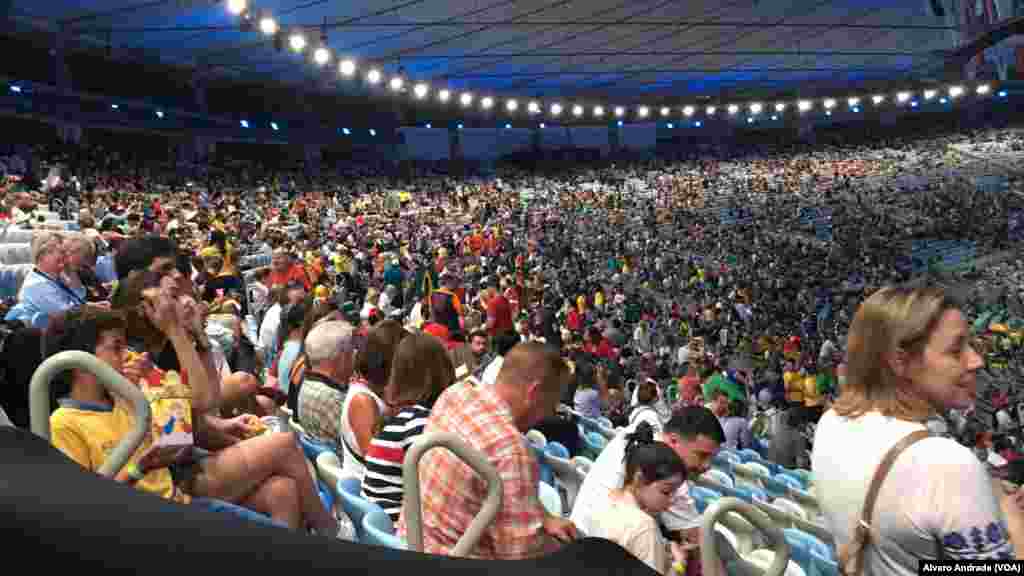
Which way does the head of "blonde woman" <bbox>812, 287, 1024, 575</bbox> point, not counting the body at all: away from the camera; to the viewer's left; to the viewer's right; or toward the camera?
to the viewer's right

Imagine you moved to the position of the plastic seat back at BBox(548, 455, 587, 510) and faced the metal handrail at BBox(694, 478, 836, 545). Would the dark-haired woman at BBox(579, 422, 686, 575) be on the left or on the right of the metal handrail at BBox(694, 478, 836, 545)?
right

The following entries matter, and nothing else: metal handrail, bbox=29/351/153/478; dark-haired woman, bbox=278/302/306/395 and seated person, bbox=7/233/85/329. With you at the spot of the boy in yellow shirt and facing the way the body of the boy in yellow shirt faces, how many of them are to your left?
2

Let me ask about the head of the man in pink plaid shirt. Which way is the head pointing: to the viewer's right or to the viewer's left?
to the viewer's right

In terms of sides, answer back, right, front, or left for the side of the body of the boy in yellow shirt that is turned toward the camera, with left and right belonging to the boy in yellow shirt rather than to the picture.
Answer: right

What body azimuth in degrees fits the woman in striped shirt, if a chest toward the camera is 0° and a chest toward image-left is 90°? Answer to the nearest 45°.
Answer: approximately 225°
